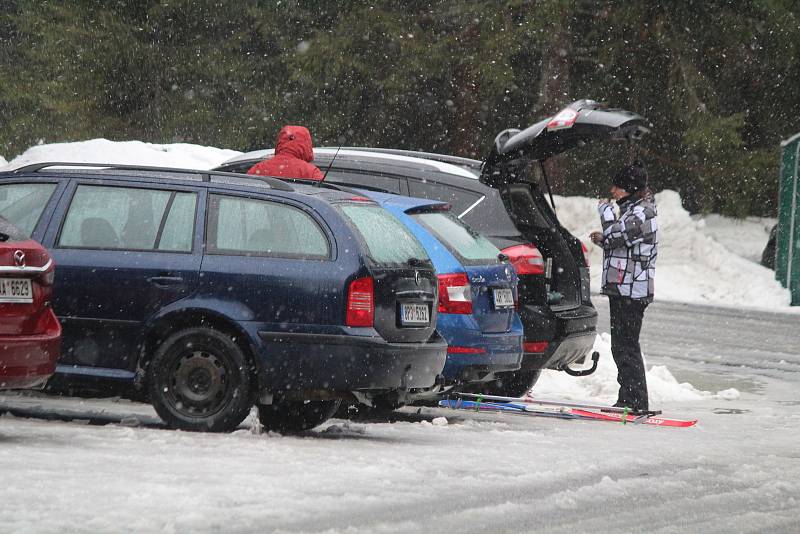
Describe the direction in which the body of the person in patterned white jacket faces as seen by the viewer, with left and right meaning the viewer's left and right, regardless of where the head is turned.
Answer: facing to the left of the viewer

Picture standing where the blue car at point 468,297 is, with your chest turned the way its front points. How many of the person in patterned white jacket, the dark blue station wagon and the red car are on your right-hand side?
1

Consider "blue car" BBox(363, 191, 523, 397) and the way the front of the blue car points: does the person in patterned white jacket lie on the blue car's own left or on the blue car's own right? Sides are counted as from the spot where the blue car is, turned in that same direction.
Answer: on the blue car's own right

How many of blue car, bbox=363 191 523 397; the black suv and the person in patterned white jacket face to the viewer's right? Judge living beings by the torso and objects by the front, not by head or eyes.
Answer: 0

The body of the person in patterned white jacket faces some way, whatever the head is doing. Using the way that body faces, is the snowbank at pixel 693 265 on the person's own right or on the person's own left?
on the person's own right

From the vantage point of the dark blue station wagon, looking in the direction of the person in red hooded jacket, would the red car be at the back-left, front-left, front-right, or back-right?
back-left

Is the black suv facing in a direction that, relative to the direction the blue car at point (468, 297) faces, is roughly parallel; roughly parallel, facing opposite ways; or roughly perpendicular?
roughly parallel

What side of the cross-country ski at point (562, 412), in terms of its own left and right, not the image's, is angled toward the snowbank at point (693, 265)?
left

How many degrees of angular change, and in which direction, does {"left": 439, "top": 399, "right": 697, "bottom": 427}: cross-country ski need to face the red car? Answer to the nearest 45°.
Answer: approximately 135° to its right

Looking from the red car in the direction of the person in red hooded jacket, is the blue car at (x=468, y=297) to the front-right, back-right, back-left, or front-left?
front-right

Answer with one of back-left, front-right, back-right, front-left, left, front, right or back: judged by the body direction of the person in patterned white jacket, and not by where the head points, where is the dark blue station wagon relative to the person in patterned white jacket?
front-left

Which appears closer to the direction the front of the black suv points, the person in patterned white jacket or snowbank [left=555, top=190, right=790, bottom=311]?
the snowbank

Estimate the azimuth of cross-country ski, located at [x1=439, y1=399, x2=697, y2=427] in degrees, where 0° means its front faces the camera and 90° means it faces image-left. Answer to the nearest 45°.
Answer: approximately 270°

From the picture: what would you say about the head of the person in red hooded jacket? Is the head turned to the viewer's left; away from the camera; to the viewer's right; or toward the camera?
away from the camera

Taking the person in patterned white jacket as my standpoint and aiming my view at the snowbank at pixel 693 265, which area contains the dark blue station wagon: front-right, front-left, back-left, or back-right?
back-left

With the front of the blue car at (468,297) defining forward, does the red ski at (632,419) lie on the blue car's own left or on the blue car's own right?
on the blue car's own right
